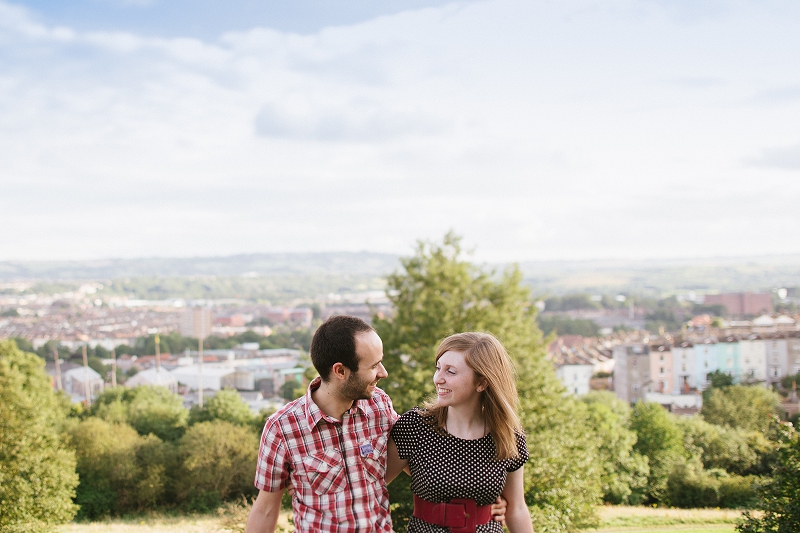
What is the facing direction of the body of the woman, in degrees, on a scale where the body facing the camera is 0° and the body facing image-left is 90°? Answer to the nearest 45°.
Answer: approximately 0°

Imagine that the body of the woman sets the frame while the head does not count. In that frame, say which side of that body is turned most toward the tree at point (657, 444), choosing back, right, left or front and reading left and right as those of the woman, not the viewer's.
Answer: back

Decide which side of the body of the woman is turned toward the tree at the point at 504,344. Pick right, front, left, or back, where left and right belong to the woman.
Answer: back

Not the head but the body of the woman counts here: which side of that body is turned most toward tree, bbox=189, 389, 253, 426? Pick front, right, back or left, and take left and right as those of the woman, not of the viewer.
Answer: back

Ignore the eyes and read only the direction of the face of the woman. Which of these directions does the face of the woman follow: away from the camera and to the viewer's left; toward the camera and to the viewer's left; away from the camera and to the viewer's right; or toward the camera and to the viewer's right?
toward the camera and to the viewer's left

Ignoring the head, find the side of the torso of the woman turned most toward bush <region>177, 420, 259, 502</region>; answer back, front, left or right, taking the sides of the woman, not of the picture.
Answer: back

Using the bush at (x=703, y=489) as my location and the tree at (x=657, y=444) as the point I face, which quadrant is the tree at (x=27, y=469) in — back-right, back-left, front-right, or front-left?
back-left

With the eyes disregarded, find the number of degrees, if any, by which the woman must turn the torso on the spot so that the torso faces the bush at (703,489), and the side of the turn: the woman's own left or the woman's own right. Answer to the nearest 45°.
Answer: approximately 180°

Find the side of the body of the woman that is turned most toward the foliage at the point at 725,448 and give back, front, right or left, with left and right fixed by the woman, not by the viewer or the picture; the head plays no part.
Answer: back

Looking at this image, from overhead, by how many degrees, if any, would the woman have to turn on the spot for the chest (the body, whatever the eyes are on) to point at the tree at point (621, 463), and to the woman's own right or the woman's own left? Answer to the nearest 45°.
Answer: approximately 180°
